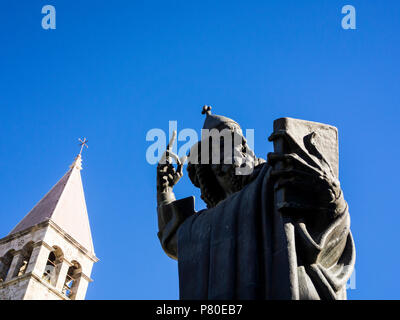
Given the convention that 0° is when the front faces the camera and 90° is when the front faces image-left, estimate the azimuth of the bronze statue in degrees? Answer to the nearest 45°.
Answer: approximately 45°
